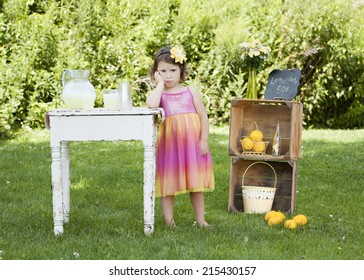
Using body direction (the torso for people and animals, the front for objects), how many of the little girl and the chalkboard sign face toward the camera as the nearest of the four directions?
2

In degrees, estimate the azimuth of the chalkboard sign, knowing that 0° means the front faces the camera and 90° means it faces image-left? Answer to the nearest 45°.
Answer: approximately 0°

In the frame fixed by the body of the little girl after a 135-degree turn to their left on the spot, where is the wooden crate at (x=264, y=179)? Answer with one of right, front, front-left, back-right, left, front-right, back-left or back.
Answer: front

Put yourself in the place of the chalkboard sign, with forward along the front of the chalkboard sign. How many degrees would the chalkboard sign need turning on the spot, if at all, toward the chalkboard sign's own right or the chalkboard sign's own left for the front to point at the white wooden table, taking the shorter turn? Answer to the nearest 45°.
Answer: approximately 45° to the chalkboard sign's own right
